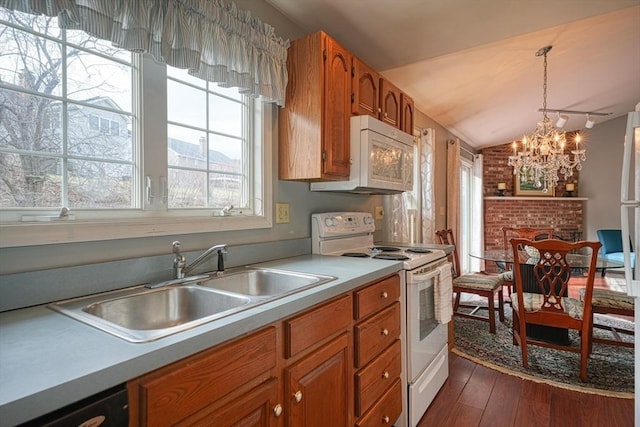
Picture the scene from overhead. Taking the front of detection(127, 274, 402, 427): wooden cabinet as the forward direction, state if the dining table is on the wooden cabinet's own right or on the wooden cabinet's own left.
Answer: on the wooden cabinet's own left

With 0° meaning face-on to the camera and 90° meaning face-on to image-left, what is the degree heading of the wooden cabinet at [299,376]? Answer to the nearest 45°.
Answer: approximately 315°

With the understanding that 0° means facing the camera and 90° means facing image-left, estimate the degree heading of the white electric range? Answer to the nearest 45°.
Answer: approximately 315°

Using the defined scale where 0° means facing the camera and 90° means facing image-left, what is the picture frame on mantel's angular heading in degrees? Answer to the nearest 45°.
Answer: approximately 0°

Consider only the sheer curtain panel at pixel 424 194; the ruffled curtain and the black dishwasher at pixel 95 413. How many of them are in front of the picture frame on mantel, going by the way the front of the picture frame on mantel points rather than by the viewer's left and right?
3

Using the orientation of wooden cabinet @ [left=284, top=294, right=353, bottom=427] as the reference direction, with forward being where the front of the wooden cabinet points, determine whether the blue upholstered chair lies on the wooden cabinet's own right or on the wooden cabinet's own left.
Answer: on the wooden cabinet's own left

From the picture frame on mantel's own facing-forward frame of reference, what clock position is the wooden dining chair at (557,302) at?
The wooden dining chair is roughly at 12 o'clock from the picture frame on mantel.
